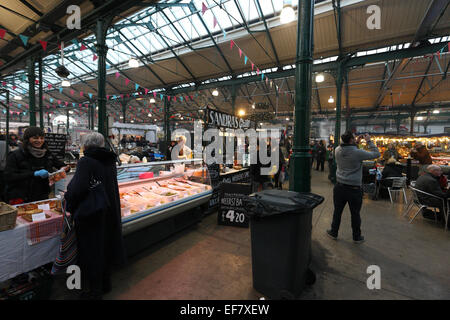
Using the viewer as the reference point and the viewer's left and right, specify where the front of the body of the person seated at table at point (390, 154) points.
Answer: facing the viewer

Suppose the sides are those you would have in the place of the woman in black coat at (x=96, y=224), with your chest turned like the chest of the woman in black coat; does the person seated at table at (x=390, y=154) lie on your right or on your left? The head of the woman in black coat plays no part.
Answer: on your right

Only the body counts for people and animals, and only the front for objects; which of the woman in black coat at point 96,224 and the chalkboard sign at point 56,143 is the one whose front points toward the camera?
the chalkboard sign

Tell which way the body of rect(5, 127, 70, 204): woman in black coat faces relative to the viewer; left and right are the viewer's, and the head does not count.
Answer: facing the viewer and to the right of the viewer

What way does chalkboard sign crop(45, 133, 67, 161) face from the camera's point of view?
toward the camera

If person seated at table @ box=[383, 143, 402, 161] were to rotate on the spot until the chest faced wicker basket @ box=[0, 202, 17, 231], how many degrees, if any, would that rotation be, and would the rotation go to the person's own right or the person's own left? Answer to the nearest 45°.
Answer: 0° — they already face it

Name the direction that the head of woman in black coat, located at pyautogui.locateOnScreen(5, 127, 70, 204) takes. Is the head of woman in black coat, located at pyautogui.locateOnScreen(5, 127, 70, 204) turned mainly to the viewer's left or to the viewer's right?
to the viewer's right

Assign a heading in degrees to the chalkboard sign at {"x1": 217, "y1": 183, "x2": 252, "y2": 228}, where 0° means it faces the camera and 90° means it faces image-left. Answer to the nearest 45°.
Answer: approximately 0°

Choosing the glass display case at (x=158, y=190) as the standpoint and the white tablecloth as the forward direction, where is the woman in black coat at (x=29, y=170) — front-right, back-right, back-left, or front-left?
front-right

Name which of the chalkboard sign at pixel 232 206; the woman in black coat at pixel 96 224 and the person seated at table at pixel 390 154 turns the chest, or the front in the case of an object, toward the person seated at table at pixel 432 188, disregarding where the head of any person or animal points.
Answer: the person seated at table at pixel 390 154

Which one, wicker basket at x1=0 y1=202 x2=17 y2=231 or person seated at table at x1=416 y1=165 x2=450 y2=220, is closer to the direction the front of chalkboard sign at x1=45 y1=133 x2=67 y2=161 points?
the wicker basket

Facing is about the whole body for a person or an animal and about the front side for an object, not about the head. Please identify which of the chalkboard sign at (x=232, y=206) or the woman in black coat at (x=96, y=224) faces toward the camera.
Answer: the chalkboard sign

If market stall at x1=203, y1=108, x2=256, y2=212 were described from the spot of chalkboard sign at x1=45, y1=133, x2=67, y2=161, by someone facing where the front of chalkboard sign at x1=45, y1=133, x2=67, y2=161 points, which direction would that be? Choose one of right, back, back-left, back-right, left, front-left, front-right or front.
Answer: front-left

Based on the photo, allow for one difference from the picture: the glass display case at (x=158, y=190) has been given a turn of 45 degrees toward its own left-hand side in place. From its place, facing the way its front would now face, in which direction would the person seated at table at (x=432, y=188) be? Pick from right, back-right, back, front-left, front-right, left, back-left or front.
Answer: front

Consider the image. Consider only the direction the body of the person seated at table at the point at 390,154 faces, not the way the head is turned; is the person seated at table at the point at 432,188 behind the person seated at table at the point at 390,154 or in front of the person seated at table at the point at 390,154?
in front
